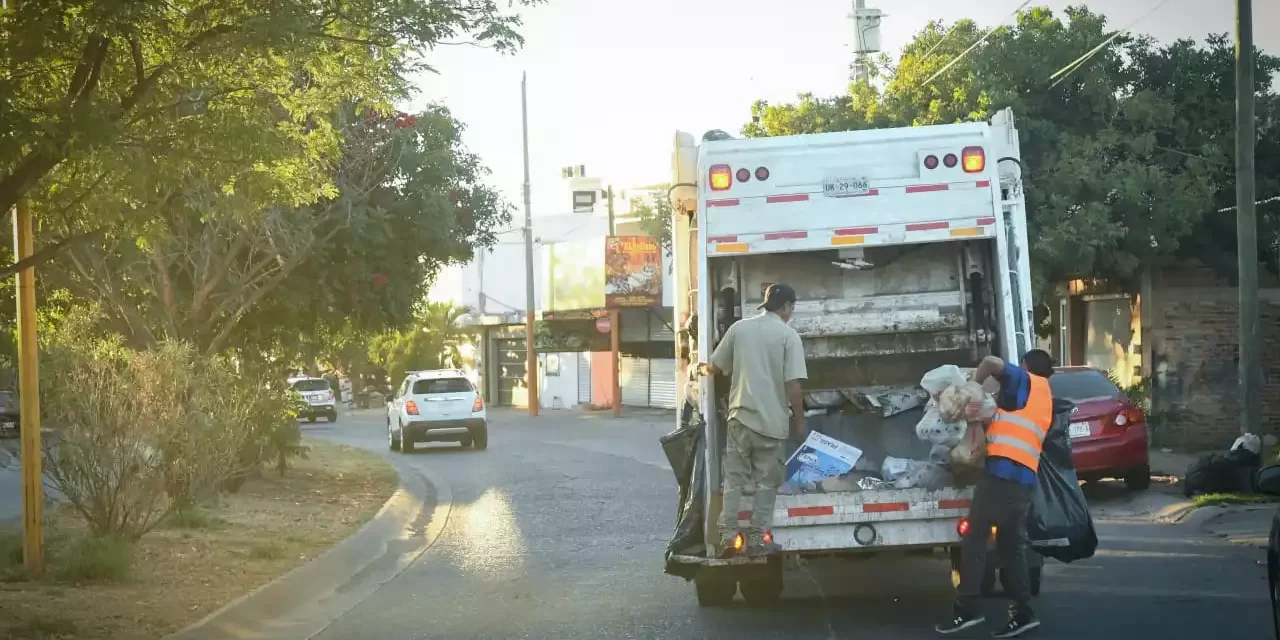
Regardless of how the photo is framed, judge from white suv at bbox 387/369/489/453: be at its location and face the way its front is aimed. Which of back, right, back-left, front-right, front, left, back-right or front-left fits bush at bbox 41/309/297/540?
back

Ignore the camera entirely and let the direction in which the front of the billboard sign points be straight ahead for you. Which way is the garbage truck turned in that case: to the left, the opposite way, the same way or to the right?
the opposite way

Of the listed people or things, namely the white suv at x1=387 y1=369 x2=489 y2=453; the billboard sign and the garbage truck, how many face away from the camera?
2

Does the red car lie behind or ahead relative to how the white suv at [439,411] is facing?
behind

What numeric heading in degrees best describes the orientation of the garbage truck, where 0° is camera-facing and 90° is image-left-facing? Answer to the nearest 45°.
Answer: approximately 180°

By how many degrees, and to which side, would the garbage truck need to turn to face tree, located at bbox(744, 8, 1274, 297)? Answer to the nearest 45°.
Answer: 0° — it already faces it

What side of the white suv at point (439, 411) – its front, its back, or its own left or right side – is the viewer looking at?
back

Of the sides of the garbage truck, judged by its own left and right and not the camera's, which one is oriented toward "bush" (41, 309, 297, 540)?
left

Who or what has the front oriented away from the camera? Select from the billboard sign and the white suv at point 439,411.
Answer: the white suv

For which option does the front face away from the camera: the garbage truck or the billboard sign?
the garbage truck

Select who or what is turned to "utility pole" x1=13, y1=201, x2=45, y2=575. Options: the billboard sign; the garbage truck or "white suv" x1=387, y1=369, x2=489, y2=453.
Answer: the billboard sign

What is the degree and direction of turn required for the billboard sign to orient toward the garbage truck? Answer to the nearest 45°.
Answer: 0° — it already faces it

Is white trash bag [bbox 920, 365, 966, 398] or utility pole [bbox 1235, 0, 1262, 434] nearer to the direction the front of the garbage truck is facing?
the utility pole

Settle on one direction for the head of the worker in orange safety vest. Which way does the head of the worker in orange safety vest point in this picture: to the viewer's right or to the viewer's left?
to the viewer's left

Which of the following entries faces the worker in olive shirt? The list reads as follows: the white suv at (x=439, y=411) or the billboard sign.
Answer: the billboard sign
